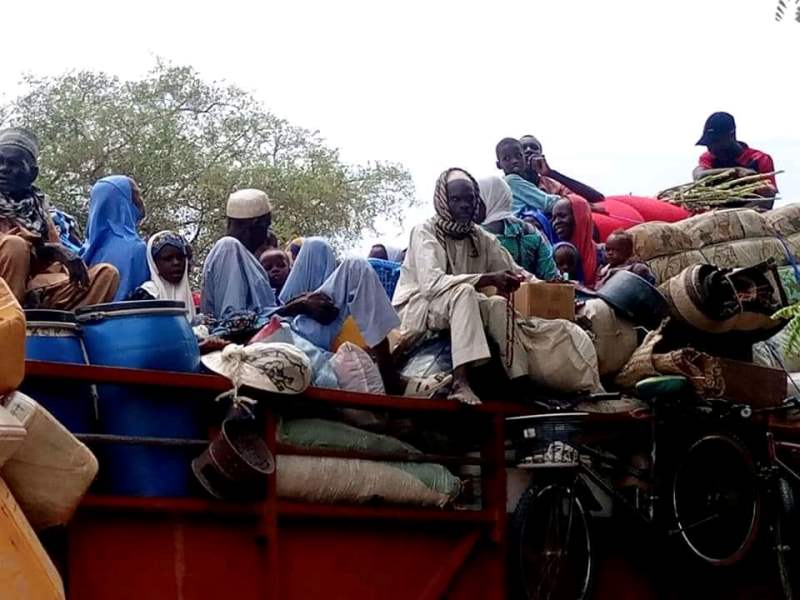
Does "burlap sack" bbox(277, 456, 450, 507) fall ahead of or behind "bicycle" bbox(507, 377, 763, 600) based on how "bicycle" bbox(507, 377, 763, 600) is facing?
ahead

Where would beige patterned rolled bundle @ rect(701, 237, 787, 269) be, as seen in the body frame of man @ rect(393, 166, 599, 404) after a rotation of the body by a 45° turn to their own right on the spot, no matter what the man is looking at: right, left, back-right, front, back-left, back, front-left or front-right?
back-left

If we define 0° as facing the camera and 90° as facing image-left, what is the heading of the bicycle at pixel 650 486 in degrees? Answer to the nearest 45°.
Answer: approximately 45°

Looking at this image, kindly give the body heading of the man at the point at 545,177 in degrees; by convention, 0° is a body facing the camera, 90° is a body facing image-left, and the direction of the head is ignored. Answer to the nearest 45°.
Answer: approximately 315°

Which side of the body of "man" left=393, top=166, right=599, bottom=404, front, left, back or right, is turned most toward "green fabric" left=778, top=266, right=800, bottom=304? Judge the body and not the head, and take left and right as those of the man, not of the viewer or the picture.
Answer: left

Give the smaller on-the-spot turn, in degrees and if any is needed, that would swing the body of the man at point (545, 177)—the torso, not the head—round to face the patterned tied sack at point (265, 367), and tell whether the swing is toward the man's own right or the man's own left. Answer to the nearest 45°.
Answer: approximately 45° to the man's own right

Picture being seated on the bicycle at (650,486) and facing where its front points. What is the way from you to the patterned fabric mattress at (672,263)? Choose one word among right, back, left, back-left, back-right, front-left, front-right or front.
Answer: back-right

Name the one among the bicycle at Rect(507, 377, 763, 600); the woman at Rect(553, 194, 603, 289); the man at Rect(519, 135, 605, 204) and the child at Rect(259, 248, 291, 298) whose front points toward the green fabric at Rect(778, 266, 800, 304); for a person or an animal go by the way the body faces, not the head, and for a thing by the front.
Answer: the man

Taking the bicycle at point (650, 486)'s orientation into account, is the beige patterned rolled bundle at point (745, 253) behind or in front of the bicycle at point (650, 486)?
behind

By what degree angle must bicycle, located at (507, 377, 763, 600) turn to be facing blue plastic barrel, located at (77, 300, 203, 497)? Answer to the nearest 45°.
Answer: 0° — it already faces it

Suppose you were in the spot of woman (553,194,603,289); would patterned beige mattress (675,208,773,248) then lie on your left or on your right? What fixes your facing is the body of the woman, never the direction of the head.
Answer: on your left

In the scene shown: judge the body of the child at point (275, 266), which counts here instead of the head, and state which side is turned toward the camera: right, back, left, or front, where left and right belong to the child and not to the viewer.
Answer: front
